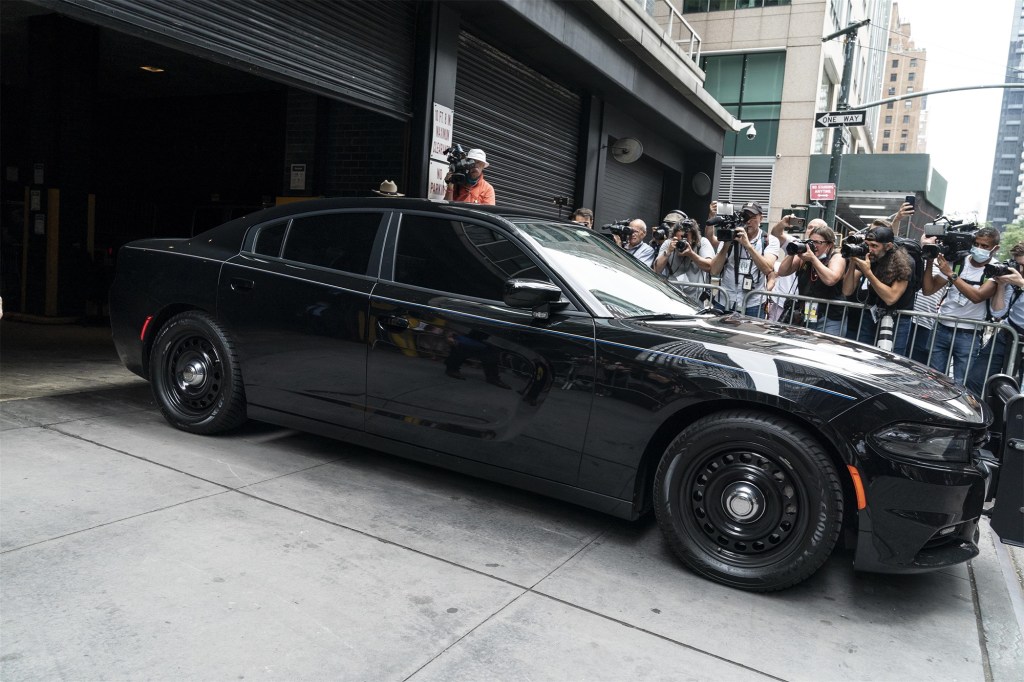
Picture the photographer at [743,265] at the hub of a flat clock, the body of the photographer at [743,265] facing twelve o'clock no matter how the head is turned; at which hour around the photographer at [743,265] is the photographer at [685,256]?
the photographer at [685,256] is roughly at 3 o'clock from the photographer at [743,265].

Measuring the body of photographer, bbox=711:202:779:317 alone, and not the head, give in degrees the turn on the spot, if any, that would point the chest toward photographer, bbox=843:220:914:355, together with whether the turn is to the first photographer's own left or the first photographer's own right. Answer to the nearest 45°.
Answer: approximately 90° to the first photographer's own left

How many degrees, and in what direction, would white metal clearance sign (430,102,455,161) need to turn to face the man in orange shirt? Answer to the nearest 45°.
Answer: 0° — it already faces them

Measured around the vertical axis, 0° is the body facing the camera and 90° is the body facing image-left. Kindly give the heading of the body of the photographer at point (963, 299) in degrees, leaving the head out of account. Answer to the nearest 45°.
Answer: approximately 45°

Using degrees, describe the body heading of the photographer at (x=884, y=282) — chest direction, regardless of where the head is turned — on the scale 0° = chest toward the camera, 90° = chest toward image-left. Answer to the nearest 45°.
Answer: approximately 45°

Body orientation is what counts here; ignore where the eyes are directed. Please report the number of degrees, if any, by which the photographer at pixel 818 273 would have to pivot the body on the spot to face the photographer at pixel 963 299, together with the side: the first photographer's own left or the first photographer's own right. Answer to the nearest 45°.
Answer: approximately 135° to the first photographer's own left

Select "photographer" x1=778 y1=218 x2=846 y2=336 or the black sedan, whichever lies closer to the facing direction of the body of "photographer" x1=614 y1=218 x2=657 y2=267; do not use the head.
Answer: the black sedan

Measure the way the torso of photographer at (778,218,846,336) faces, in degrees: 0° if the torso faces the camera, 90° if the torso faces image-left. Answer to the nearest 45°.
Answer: approximately 45°
